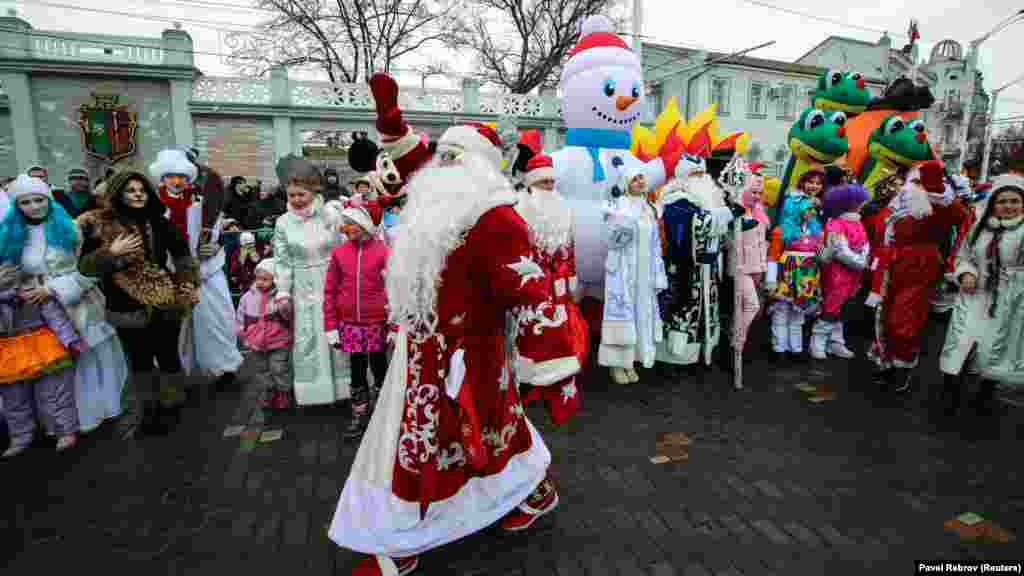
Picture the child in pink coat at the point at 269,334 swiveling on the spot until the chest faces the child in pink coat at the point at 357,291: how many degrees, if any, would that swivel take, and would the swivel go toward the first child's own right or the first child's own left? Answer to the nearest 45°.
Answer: approximately 45° to the first child's own left

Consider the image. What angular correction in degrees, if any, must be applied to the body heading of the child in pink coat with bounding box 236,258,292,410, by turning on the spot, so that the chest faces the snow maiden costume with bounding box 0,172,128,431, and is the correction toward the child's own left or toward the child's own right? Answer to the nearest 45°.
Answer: approximately 90° to the child's own right

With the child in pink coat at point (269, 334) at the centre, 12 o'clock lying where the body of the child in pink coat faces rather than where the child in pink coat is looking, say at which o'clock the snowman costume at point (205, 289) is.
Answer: The snowman costume is roughly at 5 o'clock from the child in pink coat.

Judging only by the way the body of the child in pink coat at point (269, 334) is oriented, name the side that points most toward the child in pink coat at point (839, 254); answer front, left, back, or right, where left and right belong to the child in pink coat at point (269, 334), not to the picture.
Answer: left

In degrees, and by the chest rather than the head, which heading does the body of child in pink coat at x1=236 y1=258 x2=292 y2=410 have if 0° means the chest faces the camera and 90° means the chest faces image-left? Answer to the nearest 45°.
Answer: approximately 0°

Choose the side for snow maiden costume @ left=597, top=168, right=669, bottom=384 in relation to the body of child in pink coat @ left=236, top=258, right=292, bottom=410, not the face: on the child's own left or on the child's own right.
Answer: on the child's own left

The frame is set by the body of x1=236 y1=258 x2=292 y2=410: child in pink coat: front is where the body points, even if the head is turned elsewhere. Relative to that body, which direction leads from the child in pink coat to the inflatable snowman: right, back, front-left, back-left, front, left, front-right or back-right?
left
